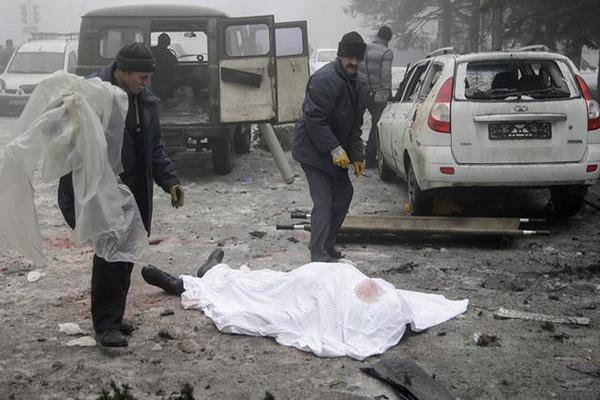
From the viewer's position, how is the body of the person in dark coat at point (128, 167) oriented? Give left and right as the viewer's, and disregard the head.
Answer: facing the viewer and to the right of the viewer

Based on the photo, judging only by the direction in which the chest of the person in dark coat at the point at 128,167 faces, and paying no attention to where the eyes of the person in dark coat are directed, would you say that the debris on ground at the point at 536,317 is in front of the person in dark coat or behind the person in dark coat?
in front

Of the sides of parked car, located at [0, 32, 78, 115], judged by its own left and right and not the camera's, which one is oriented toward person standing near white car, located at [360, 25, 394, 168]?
left

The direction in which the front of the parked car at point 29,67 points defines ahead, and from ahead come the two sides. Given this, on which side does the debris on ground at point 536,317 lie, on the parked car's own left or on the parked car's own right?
on the parked car's own left

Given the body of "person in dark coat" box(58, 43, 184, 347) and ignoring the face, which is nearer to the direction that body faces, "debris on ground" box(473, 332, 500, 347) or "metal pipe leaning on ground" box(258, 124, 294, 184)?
the debris on ground

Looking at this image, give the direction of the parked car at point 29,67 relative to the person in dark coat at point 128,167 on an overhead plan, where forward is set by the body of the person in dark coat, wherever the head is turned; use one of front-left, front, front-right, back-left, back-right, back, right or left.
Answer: back-left

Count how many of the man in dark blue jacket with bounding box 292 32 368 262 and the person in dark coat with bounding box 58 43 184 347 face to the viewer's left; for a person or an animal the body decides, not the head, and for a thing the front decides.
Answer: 0

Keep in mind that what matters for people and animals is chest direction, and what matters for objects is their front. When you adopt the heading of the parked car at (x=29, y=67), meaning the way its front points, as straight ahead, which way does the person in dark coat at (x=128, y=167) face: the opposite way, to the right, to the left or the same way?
to the left

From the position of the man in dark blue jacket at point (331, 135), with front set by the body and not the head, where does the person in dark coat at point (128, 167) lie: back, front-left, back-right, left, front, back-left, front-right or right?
right

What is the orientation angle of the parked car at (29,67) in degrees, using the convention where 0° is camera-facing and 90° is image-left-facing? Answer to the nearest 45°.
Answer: approximately 45°

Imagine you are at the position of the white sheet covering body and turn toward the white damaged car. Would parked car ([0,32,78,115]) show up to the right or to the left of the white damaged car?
left

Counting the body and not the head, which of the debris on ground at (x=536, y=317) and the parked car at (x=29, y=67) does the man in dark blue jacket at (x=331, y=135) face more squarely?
the debris on ground

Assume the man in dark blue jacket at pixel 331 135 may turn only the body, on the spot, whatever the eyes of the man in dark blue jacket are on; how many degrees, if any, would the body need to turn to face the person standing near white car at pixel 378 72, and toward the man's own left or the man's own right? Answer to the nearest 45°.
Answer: approximately 135° to the man's own left

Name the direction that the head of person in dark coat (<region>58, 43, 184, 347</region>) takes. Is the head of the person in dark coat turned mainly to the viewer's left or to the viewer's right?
to the viewer's right
